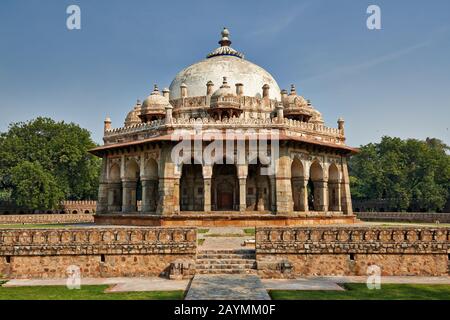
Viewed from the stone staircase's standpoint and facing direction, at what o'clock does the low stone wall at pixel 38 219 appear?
The low stone wall is roughly at 5 o'clock from the stone staircase.

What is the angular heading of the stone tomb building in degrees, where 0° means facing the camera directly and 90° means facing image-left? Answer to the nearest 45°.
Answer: approximately 0°

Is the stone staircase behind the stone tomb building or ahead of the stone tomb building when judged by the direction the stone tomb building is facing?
ahead

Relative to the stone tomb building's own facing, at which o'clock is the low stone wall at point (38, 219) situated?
The low stone wall is roughly at 4 o'clock from the stone tomb building.

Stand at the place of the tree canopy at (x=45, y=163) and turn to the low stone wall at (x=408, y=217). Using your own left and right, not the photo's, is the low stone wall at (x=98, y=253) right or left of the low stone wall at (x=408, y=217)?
right

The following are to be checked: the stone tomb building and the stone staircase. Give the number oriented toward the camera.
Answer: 2

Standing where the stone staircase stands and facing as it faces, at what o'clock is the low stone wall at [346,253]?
The low stone wall is roughly at 9 o'clock from the stone staircase.

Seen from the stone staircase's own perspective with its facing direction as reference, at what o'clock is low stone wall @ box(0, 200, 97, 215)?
The low stone wall is roughly at 5 o'clock from the stone staircase.

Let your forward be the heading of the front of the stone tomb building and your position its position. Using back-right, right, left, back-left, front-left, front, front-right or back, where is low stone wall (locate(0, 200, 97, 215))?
back-right

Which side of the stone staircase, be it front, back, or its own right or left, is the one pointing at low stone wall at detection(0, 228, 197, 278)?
right

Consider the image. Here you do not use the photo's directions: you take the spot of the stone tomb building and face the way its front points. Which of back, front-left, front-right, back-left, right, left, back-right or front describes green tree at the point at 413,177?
back-left
